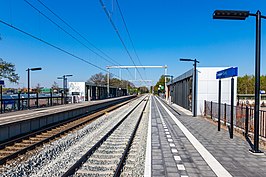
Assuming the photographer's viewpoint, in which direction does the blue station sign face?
facing the viewer and to the left of the viewer

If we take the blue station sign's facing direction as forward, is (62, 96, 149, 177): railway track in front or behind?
in front

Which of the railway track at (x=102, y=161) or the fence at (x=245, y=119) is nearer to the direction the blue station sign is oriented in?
the railway track

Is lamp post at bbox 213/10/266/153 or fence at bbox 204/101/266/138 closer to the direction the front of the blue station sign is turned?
the lamp post

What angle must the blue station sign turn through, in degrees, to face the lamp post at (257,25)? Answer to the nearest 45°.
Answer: approximately 45° to its left

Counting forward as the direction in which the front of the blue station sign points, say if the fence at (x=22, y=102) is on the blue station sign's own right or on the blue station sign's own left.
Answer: on the blue station sign's own right

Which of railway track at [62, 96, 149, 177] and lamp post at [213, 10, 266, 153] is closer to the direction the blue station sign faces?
the railway track

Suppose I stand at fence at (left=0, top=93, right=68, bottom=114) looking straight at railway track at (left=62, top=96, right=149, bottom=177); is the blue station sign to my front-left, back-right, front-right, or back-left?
front-left
